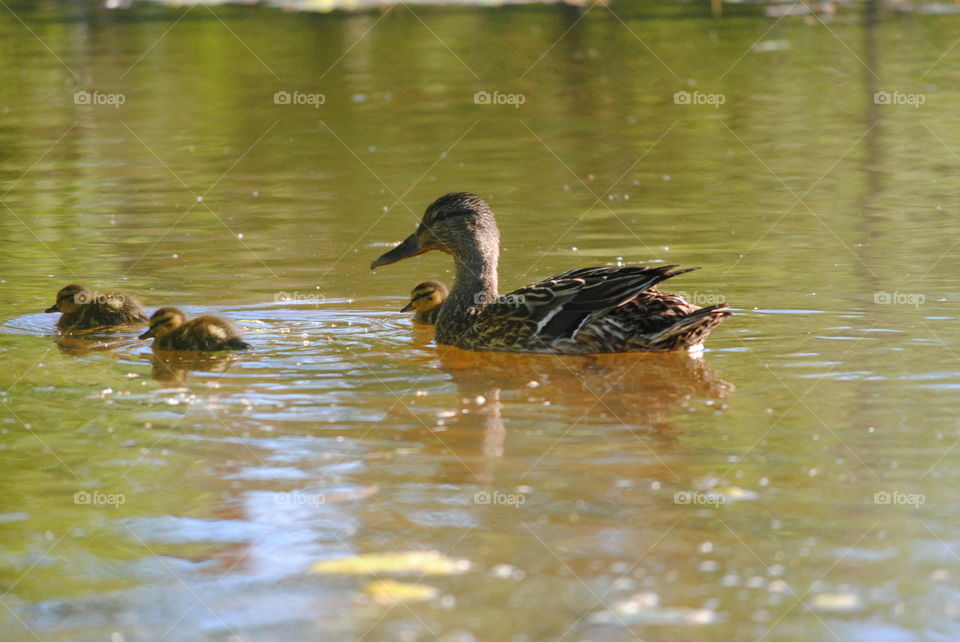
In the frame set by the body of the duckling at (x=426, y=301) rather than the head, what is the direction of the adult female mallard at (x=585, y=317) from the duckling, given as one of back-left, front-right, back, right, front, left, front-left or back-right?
back-left

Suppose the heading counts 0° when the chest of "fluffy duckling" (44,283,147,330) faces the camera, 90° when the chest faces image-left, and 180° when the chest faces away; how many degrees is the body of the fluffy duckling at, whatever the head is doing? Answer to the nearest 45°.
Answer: approximately 90°

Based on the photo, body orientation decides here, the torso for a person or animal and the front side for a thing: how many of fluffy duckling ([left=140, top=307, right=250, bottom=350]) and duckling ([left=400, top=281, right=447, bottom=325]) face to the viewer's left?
2

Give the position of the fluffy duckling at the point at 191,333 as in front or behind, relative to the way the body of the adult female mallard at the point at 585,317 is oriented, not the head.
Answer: in front

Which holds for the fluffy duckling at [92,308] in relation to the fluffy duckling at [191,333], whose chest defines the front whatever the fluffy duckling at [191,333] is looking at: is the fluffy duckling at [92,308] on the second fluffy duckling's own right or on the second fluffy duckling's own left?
on the second fluffy duckling's own right

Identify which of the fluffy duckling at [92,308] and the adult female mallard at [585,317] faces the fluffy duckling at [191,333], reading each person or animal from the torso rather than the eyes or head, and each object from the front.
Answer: the adult female mallard

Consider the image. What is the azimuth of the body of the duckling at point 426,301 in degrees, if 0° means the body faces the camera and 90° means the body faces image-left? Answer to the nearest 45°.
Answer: approximately 90°

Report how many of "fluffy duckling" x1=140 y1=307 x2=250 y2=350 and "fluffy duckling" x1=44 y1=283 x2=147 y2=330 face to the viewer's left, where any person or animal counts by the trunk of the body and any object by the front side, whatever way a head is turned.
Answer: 2

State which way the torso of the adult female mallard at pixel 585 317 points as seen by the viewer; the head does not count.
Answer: to the viewer's left

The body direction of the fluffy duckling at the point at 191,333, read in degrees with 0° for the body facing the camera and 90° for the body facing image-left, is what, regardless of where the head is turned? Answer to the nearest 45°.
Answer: approximately 90°
